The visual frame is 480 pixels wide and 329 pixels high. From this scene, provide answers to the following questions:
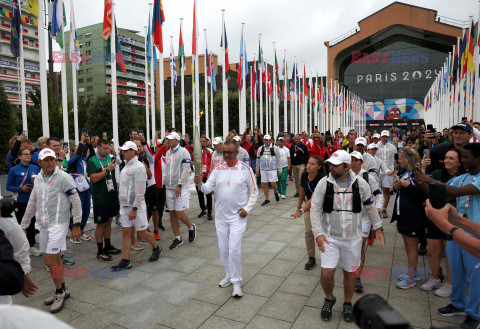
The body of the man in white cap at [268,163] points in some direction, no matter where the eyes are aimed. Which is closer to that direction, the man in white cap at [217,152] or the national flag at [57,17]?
the man in white cap

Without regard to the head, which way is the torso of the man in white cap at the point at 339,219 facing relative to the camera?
toward the camera

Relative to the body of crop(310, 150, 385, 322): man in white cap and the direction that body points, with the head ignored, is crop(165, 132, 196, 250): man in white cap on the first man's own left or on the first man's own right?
on the first man's own right

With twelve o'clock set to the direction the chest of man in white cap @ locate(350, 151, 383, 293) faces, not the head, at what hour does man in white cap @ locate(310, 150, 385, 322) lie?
man in white cap @ locate(310, 150, 385, 322) is roughly at 11 o'clock from man in white cap @ locate(350, 151, 383, 293).

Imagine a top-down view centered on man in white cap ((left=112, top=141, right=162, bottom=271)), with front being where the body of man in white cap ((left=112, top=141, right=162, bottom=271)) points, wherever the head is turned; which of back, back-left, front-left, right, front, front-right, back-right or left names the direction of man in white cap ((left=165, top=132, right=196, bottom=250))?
back

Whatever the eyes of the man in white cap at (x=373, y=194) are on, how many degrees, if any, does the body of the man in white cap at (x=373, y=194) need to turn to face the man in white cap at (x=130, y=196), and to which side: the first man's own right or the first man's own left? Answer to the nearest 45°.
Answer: approximately 45° to the first man's own right

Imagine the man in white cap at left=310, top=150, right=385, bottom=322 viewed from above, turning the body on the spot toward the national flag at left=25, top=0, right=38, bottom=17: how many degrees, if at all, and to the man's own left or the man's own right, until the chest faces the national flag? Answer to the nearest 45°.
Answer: approximately 135° to the man's own right

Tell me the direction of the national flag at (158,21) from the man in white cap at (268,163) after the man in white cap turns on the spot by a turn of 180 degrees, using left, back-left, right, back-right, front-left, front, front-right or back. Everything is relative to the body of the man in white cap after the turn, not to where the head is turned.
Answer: front-left

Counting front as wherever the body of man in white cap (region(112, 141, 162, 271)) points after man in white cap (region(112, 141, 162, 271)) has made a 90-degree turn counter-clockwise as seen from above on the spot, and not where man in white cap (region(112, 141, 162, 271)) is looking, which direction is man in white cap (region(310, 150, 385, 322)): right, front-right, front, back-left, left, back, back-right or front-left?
front

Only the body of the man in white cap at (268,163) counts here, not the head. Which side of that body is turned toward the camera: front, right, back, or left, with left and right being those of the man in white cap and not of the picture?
front

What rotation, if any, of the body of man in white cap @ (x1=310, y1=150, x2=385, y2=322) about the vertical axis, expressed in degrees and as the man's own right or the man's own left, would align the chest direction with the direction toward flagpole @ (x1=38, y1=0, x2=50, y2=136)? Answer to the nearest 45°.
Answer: approximately 135° to the man's own right

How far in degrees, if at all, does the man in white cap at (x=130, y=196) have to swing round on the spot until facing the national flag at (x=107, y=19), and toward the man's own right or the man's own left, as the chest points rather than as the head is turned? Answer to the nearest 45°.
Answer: approximately 135° to the man's own right

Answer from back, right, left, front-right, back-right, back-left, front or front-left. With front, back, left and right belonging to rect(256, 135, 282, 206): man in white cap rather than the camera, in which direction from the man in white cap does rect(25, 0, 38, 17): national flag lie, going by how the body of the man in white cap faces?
right

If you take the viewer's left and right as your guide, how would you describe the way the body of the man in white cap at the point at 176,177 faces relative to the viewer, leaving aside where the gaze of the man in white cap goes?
facing the viewer and to the left of the viewer
